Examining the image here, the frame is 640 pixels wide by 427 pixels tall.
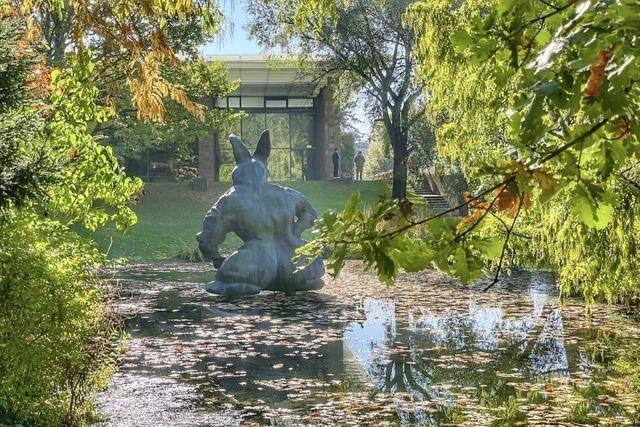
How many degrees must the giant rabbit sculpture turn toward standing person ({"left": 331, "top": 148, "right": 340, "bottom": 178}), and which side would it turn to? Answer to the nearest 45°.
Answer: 0° — it already faces them

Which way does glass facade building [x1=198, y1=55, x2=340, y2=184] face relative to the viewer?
toward the camera

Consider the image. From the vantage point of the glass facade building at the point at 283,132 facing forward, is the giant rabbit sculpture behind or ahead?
ahead

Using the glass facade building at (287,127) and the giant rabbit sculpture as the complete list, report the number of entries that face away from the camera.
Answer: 1

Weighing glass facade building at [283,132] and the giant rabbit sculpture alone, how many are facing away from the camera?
1

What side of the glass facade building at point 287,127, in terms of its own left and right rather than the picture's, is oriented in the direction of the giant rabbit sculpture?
front

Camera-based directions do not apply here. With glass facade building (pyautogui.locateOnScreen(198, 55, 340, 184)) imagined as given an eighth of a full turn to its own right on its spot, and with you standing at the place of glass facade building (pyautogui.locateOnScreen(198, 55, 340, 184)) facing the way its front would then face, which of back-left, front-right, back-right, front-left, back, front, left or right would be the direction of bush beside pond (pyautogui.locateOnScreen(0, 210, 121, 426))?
front-left

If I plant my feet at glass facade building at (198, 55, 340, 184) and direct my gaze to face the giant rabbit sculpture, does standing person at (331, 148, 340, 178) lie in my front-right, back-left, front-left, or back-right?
front-left

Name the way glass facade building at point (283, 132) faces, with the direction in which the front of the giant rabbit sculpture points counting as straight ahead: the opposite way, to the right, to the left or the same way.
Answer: the opposite way

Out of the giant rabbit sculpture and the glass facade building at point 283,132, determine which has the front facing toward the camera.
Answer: the glass facade building

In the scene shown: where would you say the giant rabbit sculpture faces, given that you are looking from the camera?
facing away from the viewer

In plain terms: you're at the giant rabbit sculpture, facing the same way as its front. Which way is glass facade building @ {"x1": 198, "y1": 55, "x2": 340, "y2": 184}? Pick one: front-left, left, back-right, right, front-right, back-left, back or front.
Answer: front

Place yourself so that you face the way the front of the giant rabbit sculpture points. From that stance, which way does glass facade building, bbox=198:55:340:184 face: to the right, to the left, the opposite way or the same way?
the opposite way

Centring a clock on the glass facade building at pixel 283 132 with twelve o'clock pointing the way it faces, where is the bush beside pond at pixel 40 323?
The bush beside pond is roughly at 12 o'clock from the glass facade building.

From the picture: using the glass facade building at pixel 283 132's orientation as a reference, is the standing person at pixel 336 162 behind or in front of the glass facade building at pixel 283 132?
in front

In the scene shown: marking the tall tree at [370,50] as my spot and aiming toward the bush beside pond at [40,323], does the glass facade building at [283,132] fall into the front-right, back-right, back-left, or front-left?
back-right
